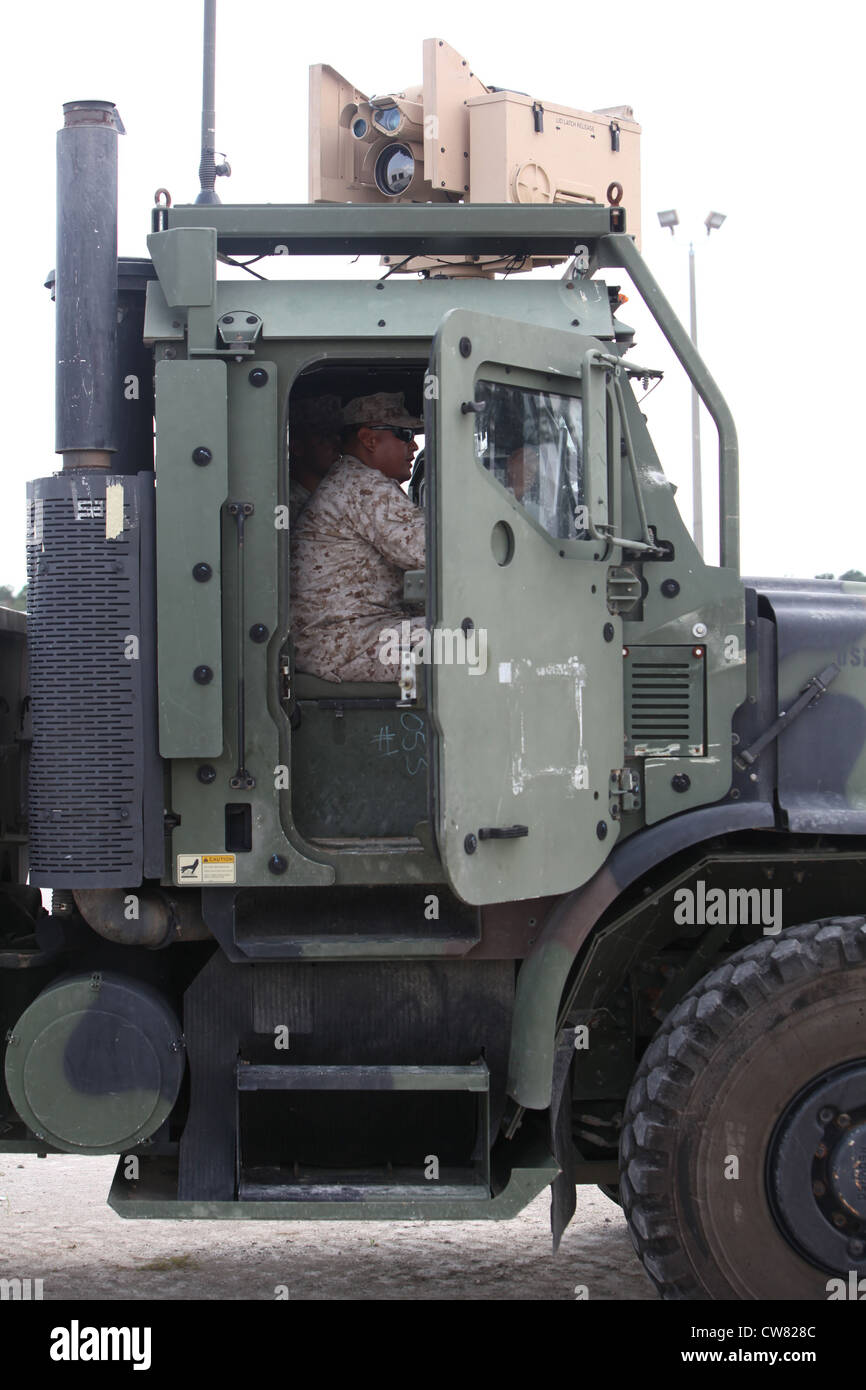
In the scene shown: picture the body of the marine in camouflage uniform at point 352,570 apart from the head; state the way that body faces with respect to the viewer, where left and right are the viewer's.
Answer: facing away from the viewer and to the right of the viewer

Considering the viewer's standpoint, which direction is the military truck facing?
facing to the right of the viewer

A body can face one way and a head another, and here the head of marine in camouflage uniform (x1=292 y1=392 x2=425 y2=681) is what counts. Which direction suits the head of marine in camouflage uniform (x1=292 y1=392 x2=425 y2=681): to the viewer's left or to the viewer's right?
to the viewer's right

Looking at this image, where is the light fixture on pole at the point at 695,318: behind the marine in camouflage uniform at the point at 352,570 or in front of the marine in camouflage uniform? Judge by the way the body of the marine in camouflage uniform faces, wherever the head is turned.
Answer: in front

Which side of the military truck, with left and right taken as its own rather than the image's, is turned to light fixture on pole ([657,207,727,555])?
left
